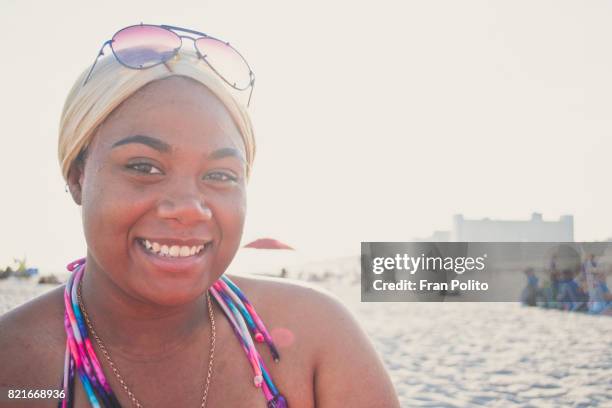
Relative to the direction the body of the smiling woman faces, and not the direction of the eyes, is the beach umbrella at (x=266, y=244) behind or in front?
behind

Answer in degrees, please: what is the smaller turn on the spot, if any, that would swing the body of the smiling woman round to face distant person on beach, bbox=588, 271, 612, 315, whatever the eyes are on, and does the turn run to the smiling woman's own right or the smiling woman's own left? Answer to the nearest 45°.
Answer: approximately 135° to the smiling woman's own left

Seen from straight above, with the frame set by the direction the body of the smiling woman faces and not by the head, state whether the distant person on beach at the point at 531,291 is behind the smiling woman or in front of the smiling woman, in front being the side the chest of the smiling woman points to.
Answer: behind

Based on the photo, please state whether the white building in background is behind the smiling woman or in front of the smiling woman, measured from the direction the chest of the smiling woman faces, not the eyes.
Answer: behind

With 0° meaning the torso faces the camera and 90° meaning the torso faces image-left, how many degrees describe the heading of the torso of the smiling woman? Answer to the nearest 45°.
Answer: approximately 0°

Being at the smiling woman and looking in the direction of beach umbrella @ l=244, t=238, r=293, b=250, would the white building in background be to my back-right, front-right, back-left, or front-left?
front-right
